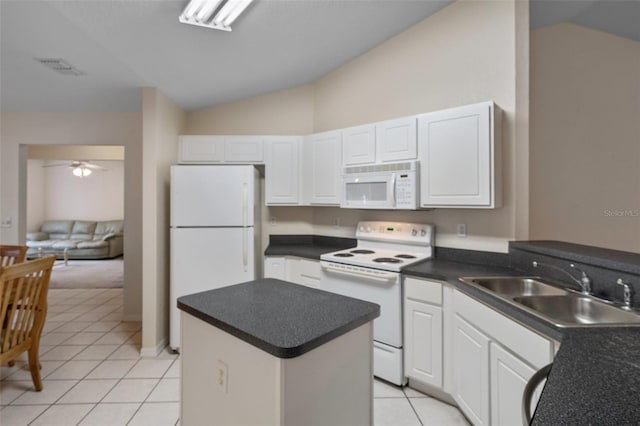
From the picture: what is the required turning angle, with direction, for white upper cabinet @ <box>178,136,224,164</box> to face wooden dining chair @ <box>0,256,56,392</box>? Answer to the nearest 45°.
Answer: approximately 45° to its right

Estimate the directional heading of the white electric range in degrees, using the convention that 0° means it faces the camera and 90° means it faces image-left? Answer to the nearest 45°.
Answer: approximately 45°

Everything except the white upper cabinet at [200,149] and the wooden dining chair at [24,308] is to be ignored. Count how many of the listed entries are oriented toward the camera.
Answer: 1

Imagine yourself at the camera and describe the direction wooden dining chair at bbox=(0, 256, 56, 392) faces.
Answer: facing away from the viewer and to the left of the viewer
